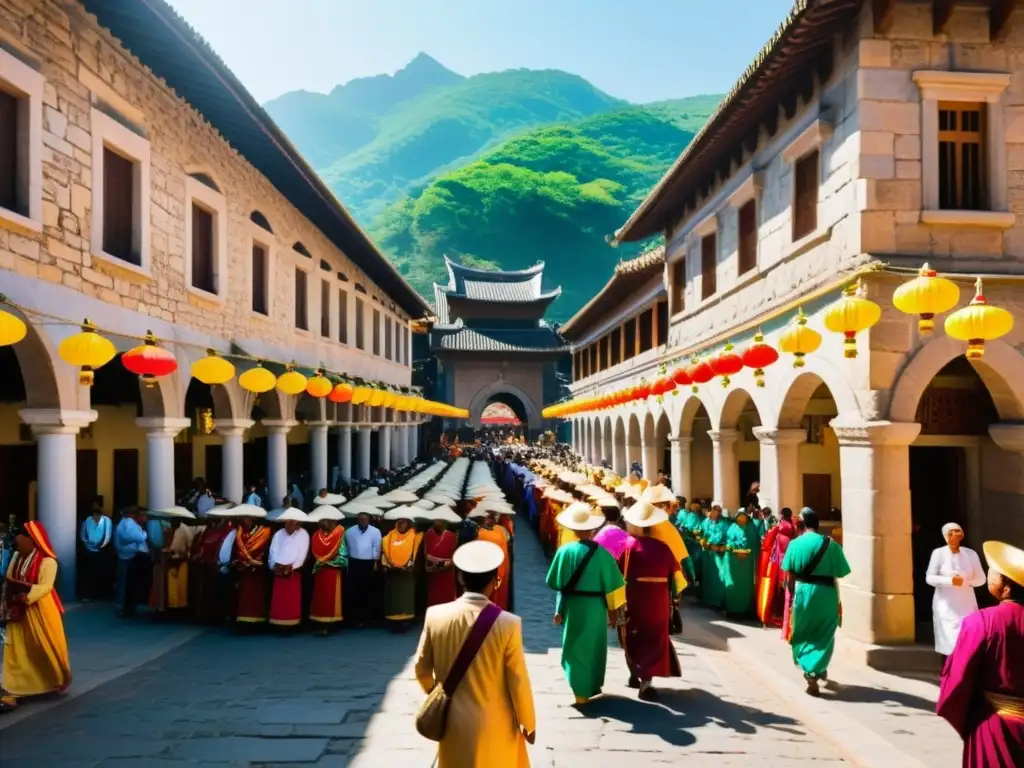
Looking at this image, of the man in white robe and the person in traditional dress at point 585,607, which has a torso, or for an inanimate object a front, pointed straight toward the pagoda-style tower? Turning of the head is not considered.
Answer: the person in traditional dress

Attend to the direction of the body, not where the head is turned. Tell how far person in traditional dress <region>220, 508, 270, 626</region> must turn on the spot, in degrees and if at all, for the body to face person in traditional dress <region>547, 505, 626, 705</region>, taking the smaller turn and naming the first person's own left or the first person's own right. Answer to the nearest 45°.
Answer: approximately 45° to the first person's own left

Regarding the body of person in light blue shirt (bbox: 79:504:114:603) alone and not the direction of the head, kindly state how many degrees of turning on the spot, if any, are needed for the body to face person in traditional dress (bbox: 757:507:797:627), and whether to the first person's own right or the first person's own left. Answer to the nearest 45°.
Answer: approximately 45° to the first person's own left

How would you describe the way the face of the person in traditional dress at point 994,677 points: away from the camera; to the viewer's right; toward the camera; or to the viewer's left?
to the viewer's left

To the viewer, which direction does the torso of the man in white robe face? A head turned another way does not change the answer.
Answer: toward the camera

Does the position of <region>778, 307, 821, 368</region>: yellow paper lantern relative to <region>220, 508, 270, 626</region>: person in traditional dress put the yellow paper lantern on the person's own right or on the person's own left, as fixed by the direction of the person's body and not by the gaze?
on the person's own left

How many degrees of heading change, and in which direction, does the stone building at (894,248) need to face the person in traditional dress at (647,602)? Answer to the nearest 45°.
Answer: approximately 45° to its left

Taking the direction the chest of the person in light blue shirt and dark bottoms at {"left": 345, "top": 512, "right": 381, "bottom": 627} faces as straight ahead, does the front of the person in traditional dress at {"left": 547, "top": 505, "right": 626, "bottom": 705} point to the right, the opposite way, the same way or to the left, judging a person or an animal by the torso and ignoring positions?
the opposite way

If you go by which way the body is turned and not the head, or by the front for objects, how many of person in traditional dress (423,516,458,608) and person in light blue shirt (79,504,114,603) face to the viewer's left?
0

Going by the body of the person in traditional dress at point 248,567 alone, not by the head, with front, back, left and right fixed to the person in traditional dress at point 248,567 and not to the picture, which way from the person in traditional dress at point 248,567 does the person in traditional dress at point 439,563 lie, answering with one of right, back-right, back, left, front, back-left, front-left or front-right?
left

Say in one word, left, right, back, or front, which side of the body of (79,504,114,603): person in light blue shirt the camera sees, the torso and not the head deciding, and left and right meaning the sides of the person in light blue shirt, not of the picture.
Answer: front
